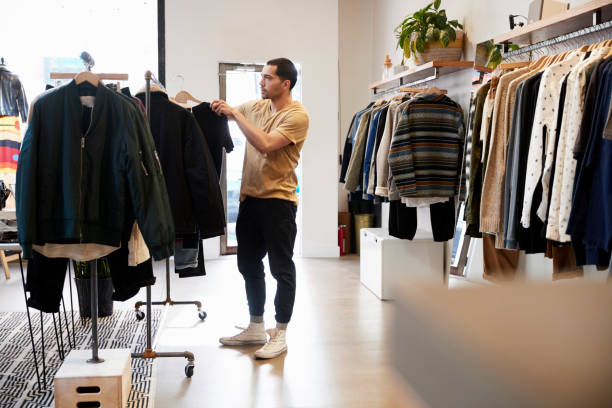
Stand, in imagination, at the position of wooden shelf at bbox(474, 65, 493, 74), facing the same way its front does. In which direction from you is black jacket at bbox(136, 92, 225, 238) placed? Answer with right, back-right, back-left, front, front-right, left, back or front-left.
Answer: front

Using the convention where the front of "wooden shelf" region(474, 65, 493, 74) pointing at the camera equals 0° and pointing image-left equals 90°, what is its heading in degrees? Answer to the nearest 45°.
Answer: approximately 45°

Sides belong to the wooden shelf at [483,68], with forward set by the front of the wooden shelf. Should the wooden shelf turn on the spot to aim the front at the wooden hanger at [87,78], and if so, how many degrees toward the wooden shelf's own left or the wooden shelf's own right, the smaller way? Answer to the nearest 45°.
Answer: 0° — it already faces it

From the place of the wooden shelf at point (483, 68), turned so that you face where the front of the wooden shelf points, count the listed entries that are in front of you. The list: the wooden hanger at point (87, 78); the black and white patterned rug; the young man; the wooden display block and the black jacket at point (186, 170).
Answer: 5

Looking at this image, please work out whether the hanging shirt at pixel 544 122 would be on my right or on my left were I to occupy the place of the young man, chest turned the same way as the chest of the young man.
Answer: on my left

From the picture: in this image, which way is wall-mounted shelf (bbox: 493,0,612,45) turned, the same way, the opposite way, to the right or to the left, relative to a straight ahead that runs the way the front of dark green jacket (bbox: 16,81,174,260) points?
to the right

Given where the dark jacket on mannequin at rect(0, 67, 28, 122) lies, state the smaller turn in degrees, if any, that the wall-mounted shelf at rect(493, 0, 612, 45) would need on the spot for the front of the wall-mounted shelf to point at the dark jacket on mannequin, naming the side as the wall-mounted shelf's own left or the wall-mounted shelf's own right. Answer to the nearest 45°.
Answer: approximately 45° to the wall-mounted shelf's own right

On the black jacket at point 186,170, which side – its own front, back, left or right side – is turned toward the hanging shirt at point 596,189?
left

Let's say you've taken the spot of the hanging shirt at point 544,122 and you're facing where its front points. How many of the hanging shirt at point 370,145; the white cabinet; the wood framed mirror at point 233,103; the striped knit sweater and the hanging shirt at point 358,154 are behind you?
5

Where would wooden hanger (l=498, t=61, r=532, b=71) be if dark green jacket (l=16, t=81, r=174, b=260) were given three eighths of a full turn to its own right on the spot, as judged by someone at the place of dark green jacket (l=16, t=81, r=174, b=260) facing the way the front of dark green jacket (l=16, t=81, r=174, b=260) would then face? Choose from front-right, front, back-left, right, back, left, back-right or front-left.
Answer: back-right

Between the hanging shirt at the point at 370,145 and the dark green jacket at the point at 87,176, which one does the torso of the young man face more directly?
the dark green jacket

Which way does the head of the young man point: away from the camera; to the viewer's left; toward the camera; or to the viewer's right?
to the viewer's left

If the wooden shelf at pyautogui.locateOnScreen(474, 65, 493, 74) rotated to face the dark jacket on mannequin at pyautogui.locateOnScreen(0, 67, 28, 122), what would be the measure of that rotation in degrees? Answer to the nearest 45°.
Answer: approximately 45° to its right

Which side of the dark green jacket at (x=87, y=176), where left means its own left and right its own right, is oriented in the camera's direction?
front
